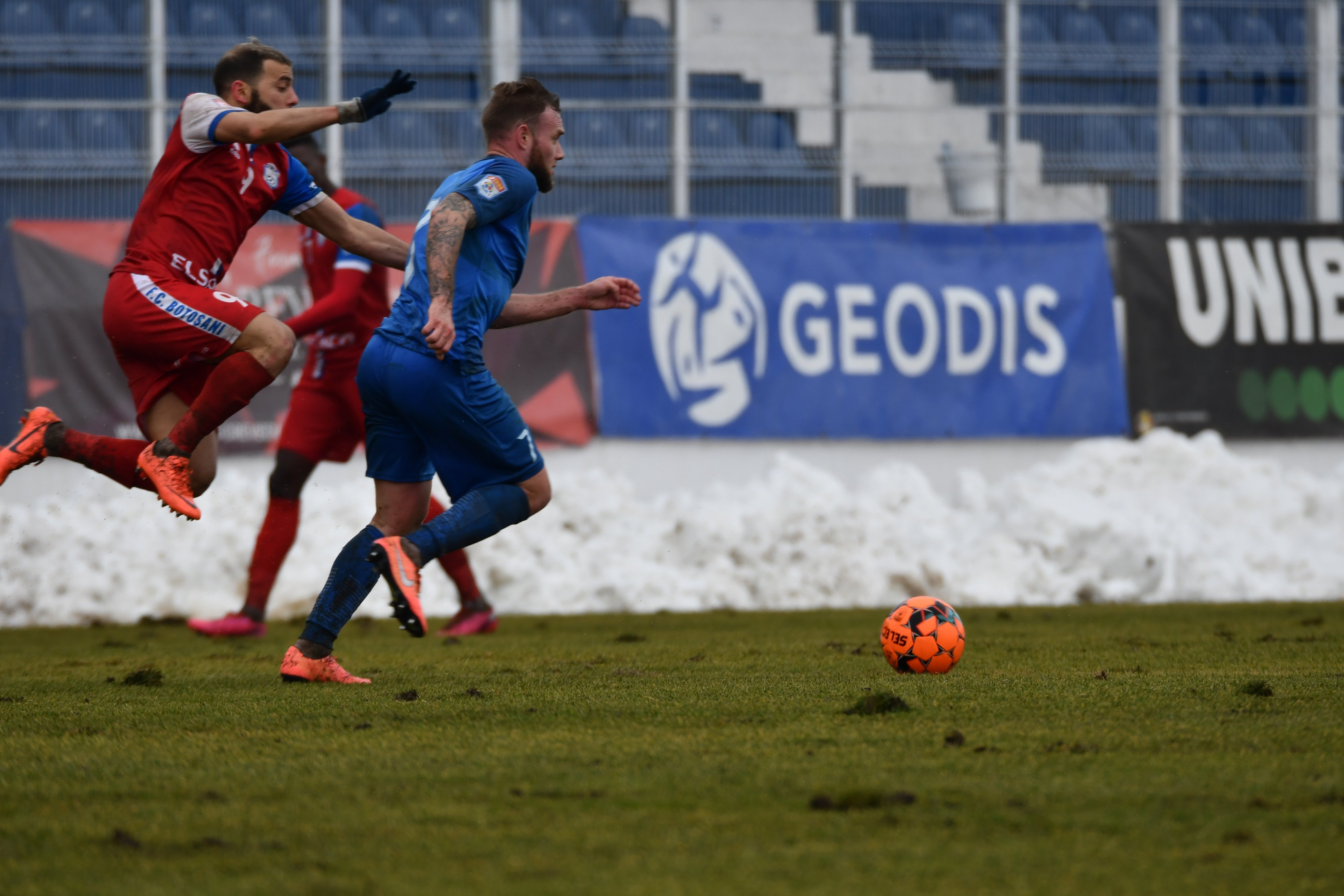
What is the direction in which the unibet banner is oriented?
toward the camera

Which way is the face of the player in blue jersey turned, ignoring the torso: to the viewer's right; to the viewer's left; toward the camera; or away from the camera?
to the viewer's right

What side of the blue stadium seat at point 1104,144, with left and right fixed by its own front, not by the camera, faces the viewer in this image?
front

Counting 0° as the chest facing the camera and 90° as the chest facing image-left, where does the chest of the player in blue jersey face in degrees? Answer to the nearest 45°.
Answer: approximately 270°

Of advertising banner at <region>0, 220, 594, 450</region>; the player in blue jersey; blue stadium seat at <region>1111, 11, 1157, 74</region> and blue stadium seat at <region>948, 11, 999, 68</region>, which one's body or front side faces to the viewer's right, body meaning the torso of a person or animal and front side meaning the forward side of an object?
the player in blue jersey

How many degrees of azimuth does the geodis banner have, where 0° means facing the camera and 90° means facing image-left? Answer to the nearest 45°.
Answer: approximately 0°

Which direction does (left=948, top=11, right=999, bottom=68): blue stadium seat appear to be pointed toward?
toward the camera

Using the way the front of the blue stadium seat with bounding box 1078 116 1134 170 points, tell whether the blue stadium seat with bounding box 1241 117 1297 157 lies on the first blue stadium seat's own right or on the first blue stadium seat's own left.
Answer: on the first blue stadium seat's own left

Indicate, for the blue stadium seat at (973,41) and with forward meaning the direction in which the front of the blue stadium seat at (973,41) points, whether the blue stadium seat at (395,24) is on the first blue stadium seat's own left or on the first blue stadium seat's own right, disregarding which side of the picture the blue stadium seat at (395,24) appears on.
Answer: on the first blue stadium seat's own right
